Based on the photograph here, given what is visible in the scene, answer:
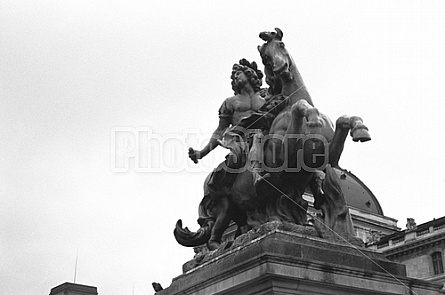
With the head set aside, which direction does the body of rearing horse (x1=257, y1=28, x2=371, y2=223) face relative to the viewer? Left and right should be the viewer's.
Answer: facing the viewer and to the right of the viewer
